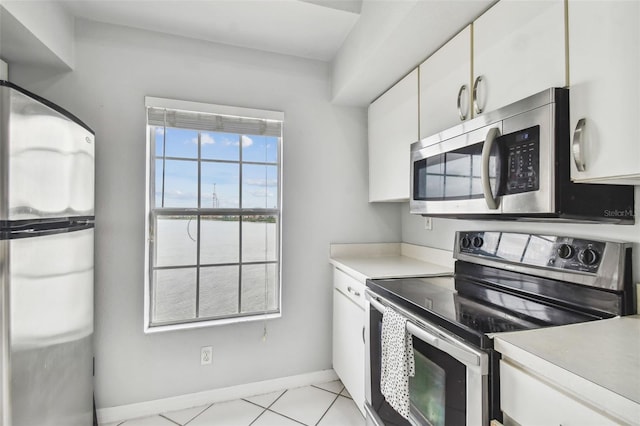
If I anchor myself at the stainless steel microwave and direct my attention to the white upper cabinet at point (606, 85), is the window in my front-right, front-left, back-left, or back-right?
back-right

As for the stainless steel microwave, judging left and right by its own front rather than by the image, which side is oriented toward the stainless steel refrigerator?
front

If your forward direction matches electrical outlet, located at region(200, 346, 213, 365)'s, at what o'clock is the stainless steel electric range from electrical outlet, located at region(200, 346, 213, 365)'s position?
The stainless steel electric range is roughly at 11 o'clock from the electrical outlet.

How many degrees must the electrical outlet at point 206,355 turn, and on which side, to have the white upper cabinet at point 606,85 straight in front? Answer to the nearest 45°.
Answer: approximately 45° to its left

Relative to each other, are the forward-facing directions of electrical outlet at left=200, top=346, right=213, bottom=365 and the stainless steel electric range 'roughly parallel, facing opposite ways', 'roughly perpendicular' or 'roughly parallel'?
roughly perpendicular

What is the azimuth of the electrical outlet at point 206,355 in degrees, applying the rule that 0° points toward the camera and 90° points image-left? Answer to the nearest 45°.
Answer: approximately 0°

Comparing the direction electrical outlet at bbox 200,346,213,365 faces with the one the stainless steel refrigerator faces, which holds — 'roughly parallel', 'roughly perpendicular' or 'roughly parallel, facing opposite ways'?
roughly perpendicular

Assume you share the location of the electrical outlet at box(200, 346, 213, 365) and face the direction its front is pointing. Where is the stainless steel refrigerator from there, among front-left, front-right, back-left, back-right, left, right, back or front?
front-right

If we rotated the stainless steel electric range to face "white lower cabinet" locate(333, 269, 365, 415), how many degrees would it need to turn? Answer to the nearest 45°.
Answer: approximately 90° to its right

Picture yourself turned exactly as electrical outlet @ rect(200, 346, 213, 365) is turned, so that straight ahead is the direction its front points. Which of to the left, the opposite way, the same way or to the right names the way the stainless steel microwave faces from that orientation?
to the right

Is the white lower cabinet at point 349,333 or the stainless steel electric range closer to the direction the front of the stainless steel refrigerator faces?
the stainless steel electric range

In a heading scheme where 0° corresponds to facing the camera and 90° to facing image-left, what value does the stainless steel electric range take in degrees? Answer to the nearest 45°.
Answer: approximately 45°

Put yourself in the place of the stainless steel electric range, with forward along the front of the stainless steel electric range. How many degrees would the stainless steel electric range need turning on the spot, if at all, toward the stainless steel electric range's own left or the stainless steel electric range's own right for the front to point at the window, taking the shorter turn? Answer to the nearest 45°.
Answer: approximately 45° to the stainless steel electric range's own right
